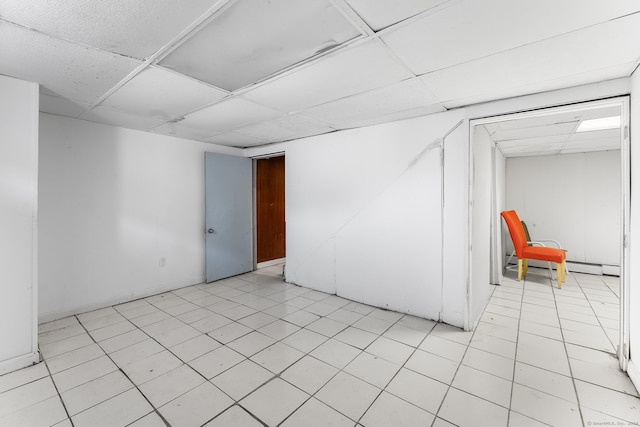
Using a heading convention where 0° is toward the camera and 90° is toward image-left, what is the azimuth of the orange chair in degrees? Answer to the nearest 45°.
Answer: approximately 270°

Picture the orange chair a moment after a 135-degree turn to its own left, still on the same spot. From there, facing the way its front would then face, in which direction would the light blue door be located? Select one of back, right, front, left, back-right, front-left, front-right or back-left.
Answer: left

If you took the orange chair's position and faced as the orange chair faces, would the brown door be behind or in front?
behind
